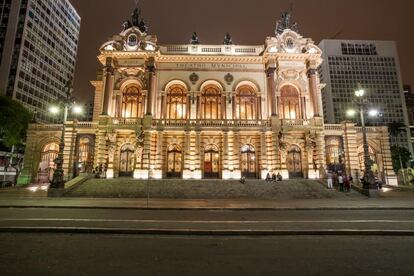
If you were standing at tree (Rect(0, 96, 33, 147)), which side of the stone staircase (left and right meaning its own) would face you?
right

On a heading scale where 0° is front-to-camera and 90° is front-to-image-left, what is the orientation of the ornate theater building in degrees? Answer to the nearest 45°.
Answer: approximately 0°

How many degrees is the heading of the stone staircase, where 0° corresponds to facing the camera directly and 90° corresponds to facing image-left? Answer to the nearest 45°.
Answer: approximately 0°

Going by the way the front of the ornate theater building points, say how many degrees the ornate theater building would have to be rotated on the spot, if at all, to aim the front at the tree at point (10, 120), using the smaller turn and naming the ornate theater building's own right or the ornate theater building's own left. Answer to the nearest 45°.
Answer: approximately 90° to the ornate theater building's own right

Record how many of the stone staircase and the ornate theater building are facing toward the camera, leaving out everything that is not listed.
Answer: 2
